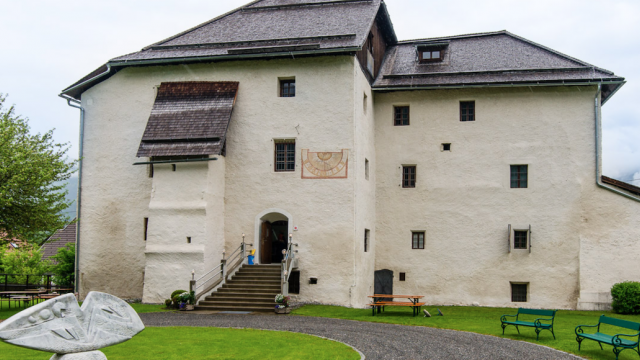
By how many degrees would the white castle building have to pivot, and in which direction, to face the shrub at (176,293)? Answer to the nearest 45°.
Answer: approximately 45° to its right

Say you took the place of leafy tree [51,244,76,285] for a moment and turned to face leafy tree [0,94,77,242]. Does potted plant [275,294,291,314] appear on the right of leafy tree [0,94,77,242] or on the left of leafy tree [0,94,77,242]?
left

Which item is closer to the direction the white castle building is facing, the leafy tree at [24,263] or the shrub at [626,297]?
the shrub

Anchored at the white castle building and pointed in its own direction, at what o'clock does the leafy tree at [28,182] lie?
The leafy tree is roughly at 2 o'clock from the white castle building.

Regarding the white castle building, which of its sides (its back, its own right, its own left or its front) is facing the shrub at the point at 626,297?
left

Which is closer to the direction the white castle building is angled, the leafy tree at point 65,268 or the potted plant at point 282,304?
the potted plant

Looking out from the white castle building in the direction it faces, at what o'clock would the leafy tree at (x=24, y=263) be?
The leafy tree is roughly at 4 o'clock from the white castle building.

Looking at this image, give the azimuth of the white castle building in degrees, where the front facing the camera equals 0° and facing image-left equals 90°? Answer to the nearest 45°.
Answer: approximately 0°

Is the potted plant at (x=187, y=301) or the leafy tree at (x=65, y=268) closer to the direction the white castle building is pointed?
the potted plant
